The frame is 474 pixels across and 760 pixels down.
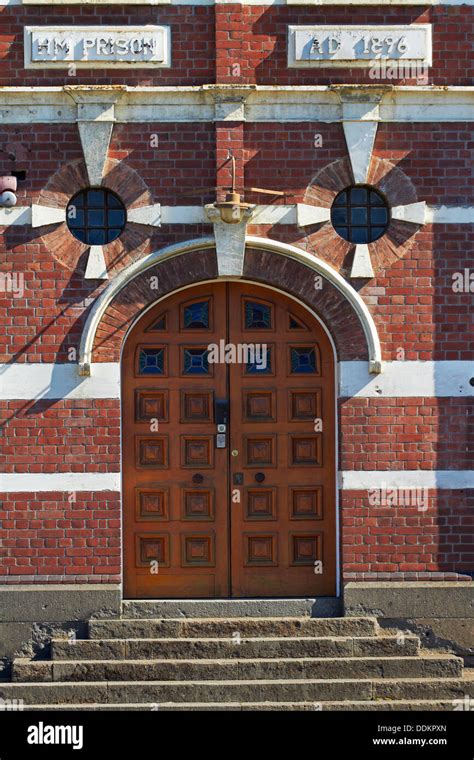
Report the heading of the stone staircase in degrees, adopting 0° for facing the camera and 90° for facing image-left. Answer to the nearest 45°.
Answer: approximately 0°

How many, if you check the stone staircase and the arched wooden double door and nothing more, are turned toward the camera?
2

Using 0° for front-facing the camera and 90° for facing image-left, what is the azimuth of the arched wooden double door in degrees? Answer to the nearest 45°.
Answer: approximately 0°
